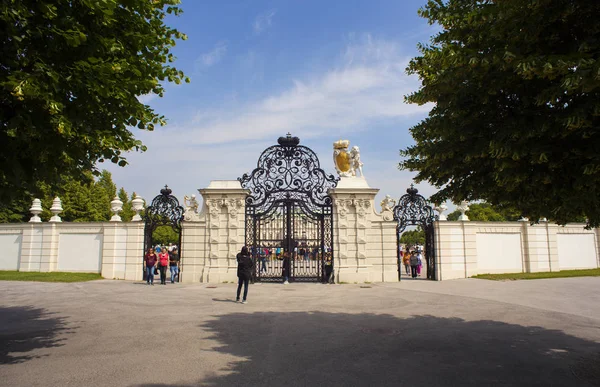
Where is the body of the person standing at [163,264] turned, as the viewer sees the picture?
toward the camera

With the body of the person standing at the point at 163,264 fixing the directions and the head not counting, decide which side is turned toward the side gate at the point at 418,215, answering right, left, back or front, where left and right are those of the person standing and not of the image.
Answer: left

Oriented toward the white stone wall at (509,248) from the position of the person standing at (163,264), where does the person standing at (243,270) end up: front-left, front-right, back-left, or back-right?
front-right

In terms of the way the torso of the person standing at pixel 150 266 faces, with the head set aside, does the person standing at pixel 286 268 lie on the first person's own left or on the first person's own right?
on the first person's own left

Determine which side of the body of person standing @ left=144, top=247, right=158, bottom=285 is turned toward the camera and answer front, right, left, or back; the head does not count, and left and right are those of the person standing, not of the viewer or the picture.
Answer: front

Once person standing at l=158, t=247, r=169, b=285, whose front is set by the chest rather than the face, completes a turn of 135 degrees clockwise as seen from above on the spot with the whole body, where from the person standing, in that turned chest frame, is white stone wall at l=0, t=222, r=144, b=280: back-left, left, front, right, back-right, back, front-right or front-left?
front

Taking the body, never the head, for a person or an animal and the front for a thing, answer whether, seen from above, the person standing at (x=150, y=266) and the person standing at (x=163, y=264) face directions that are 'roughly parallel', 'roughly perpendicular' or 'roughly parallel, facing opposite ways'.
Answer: roughly parallel

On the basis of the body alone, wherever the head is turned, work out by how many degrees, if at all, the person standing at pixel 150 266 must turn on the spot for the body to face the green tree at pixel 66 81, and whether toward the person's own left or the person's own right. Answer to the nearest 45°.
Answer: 0° — they already face it

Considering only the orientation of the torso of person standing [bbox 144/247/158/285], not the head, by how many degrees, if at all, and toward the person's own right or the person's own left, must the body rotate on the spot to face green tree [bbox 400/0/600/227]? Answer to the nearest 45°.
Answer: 0° — they already face it

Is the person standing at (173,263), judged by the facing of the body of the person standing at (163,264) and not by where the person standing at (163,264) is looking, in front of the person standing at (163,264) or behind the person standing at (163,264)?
behind

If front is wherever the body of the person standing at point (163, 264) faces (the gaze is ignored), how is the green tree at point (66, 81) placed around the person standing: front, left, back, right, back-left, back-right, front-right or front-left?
front

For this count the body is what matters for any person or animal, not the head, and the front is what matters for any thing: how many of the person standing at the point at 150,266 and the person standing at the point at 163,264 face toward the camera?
2
